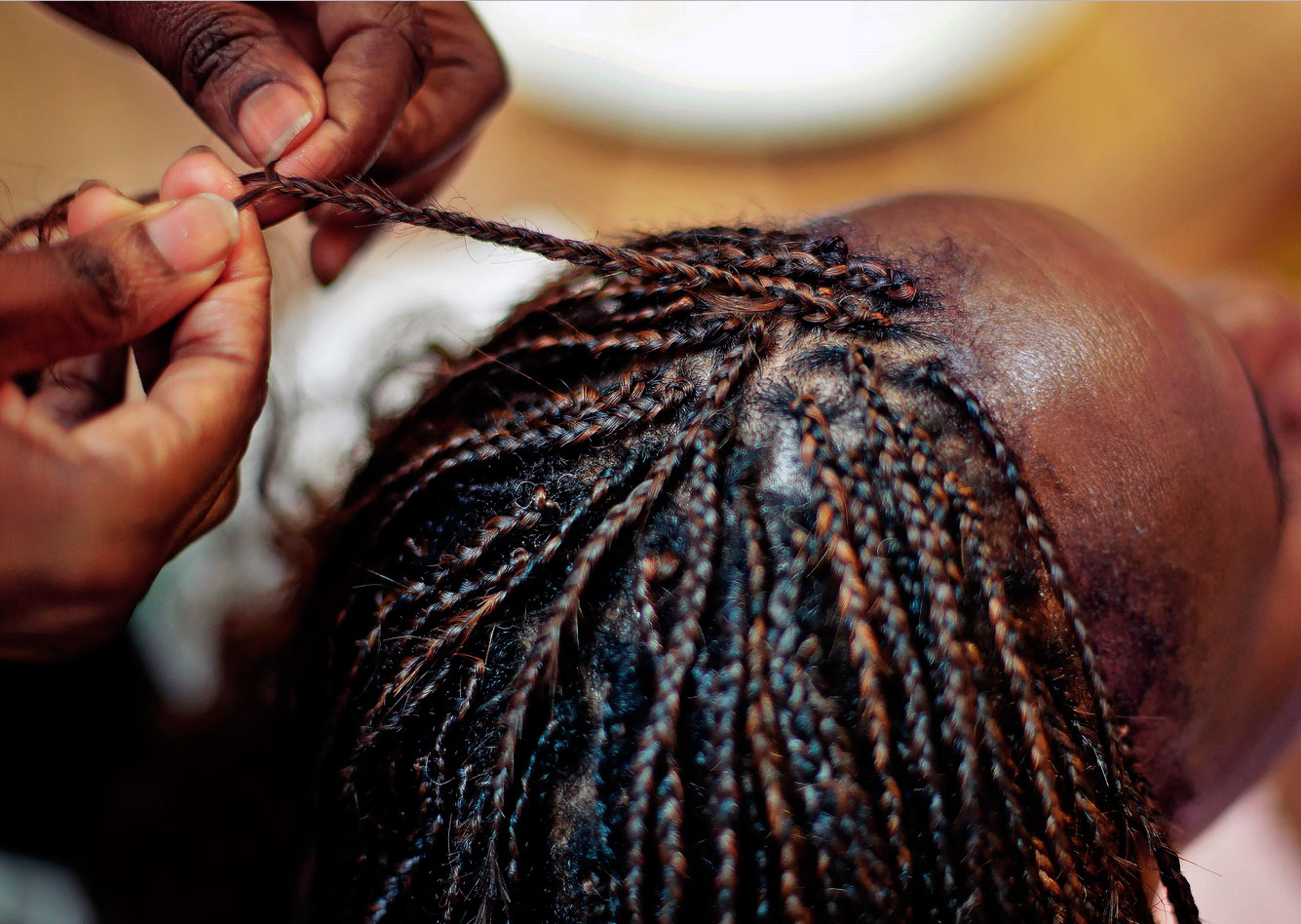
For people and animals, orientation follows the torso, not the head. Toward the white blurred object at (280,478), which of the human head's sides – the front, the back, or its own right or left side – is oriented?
back

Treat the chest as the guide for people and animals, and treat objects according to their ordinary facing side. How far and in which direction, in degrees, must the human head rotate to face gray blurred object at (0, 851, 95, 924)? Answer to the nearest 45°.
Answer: approximately 180°

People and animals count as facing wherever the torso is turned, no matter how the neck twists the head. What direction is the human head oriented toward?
to the viewer's right
